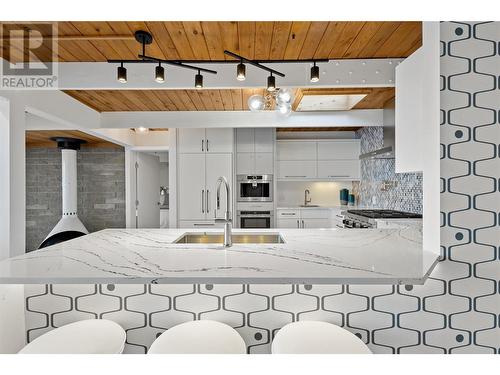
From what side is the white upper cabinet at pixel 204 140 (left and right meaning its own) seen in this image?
front

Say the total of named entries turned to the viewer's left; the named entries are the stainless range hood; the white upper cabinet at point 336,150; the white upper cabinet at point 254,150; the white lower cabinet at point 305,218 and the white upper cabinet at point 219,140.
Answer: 1

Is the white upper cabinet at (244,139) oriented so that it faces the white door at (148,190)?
no

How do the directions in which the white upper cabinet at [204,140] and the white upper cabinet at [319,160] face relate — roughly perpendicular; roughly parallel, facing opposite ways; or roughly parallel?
roughly parallel

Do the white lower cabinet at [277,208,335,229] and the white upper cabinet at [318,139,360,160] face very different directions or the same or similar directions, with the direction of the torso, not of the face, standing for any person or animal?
same or similar directions

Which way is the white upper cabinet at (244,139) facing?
toward the camera

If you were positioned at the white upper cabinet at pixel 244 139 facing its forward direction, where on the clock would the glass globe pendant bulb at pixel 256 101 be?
The glass globe pendant bulb is roughly at 12 o'clock from the white upper cabinet.

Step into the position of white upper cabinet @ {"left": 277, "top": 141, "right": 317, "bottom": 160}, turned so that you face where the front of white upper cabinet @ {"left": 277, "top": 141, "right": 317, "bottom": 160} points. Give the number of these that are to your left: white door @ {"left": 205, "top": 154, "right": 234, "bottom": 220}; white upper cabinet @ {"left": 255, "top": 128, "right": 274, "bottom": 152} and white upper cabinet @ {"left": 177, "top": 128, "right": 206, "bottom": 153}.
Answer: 0

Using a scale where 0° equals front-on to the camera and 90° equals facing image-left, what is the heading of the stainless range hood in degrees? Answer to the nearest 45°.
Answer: approximately 90°

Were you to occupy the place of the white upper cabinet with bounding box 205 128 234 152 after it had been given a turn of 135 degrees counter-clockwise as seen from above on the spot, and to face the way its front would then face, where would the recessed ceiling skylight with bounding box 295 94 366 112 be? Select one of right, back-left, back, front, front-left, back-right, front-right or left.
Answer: right

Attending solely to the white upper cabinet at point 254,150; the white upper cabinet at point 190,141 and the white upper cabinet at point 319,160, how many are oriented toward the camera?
3

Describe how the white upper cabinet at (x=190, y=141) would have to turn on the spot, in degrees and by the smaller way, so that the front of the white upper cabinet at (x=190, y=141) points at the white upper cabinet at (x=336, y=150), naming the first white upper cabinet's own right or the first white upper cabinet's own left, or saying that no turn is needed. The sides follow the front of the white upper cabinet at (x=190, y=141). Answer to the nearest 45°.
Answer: approximately 90° to the first white upper cabinet's own left

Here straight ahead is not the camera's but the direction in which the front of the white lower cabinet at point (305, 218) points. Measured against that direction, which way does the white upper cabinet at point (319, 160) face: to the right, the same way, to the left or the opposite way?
the same way

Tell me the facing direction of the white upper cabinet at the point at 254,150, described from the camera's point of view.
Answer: facing the viewer

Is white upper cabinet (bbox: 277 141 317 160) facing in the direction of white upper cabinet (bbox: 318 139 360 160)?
no

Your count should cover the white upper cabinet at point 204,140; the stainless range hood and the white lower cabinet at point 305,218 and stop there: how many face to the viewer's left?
1

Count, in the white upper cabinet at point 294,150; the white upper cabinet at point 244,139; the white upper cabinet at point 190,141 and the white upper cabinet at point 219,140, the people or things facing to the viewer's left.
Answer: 0
